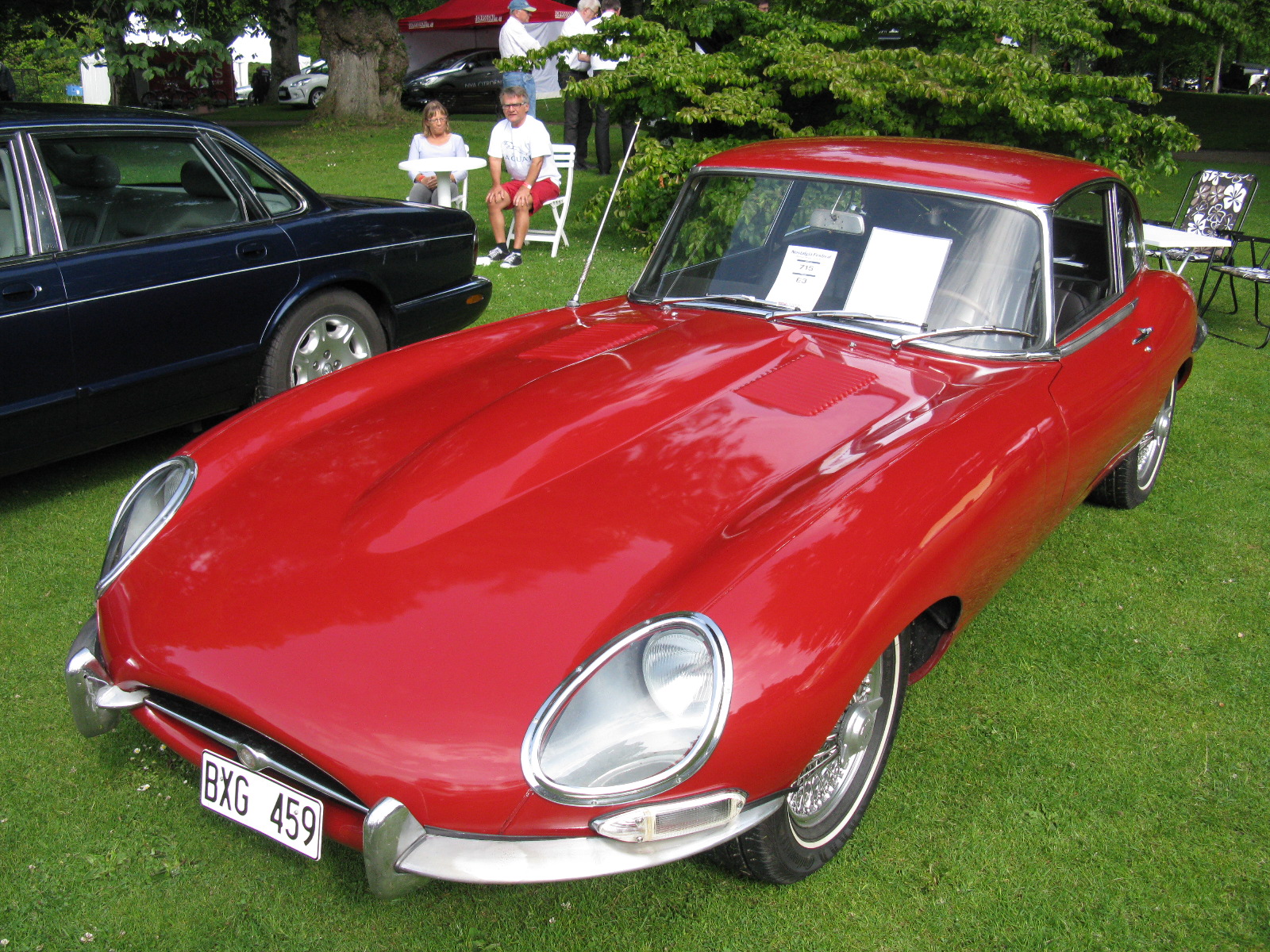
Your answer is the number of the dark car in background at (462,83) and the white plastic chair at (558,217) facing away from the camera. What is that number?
0

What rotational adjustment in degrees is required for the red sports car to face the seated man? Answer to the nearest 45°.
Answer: approximately 135° to its right

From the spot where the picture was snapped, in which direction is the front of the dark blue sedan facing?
facing the viewer and to the left of the viewer

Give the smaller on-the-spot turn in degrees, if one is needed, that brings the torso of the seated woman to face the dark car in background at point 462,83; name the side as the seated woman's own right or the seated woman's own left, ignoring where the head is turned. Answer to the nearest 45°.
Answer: approximately 180°

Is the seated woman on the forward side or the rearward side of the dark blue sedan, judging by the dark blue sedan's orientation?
on the rearward side

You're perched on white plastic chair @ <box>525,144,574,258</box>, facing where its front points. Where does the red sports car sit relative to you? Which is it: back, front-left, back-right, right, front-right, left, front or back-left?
front-left

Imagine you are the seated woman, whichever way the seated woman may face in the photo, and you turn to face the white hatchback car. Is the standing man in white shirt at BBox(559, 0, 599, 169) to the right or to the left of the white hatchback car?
right
